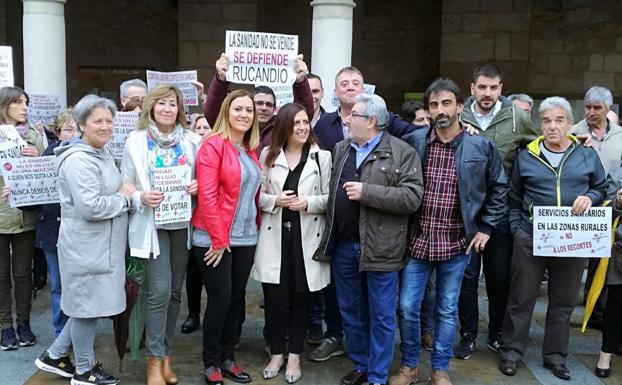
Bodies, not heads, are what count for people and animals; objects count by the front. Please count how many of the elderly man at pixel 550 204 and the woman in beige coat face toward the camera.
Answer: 2

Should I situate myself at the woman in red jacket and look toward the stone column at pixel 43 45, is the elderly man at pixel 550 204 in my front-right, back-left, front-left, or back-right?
back-right

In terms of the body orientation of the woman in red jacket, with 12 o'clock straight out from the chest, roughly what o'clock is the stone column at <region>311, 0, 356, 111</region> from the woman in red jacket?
The stone column is roughly at 8 o'clock from the woman in red jacket.

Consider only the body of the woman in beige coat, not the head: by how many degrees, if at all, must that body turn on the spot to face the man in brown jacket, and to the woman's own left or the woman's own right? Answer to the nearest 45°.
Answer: approximately 90° to the woman's own left

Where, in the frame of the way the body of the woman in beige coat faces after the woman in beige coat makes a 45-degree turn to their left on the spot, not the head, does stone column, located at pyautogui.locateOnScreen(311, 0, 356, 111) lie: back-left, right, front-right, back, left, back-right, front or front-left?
back-left

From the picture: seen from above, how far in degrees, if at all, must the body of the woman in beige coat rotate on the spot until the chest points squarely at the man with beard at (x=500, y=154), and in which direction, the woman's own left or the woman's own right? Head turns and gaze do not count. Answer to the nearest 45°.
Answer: approximately 90° to the woman's own left

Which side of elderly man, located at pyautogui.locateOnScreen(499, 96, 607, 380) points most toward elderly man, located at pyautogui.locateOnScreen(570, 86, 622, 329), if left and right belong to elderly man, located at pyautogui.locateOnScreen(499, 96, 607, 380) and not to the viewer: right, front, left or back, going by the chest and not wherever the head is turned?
back

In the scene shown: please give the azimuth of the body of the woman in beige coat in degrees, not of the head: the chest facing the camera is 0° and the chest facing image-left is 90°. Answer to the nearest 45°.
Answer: approximately 0°
